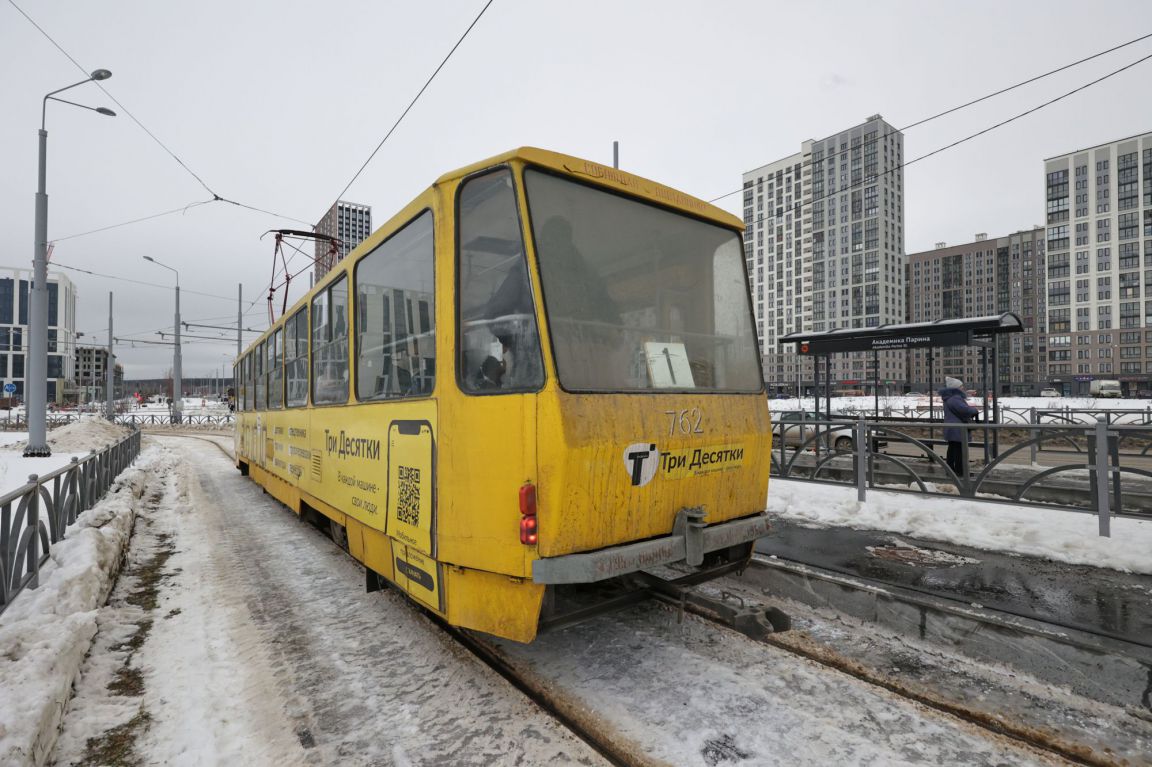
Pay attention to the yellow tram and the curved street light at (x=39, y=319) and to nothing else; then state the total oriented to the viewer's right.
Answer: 1

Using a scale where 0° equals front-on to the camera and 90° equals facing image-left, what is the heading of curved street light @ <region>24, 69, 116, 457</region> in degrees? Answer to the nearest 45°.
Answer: approximately 270°

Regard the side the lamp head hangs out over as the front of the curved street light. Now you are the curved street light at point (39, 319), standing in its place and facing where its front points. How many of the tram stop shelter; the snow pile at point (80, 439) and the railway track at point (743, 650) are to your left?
1

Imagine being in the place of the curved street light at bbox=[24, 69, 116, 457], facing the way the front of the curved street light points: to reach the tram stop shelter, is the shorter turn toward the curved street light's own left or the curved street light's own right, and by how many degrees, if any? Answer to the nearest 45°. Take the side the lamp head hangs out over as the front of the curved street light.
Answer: approximately 45° to the curved street light's own right

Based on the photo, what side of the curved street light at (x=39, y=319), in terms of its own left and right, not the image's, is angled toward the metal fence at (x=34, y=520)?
right

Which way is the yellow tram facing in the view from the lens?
facing away from the viewer and to the left of the viewer

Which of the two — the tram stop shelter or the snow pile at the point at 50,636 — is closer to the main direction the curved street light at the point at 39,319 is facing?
the tram stop shelter

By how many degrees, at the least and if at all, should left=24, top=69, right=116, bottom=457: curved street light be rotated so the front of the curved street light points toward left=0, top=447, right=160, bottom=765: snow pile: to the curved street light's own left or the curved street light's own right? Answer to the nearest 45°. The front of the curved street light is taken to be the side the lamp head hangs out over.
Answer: approximately 90° to the curved street light's own right

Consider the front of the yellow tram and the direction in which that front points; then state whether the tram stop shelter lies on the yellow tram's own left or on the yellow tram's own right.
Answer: on the yellow tram's own right

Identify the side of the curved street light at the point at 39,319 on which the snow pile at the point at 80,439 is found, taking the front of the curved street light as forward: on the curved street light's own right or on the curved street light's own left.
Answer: on the curved street light's own left

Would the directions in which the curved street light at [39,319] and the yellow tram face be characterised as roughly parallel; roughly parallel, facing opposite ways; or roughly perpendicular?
roughly perpendicular

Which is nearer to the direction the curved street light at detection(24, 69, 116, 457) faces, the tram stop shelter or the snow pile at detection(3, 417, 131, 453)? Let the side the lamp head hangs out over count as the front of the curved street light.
the tram stop shelter
